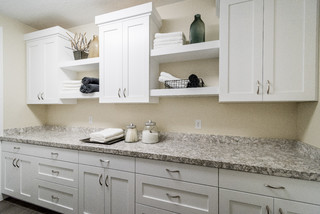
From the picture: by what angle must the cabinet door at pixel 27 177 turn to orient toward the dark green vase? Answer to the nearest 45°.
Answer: approximately 90° to its left

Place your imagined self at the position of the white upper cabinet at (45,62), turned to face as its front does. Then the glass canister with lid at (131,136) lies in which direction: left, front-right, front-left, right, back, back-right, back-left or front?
left

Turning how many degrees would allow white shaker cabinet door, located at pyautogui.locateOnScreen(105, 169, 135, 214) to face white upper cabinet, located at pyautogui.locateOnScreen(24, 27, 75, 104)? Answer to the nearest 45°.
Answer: approximately 90° to its right

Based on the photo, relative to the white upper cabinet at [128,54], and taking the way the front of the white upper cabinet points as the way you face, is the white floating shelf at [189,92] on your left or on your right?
on your left

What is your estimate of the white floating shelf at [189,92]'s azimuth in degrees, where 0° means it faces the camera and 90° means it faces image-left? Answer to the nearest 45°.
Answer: approximately 0°

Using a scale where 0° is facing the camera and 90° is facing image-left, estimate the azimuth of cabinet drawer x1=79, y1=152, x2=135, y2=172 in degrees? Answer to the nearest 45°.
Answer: approximately 45°

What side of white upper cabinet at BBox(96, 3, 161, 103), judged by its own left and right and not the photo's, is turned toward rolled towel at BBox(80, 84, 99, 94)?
right

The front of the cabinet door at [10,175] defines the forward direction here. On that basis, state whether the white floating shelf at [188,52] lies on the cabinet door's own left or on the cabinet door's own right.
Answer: on the cabinet door's own left

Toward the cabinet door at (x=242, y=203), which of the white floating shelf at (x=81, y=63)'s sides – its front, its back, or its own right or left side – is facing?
left

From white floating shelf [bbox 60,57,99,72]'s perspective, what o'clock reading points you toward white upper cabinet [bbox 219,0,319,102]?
The white upper cabinet is roughly at 9 o'clock from the white floating shelf.
